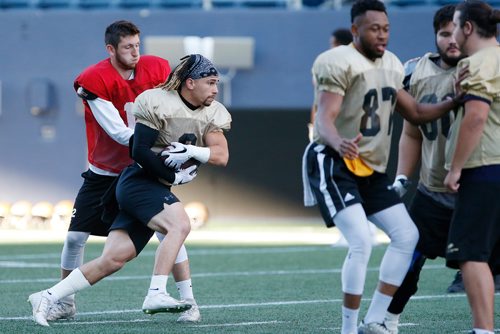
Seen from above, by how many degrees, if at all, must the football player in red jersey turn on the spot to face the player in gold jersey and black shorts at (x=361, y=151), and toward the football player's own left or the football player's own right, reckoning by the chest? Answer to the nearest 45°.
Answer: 0° — they already face them

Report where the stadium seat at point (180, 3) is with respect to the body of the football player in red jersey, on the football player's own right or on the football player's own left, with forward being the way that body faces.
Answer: on the football player's own left

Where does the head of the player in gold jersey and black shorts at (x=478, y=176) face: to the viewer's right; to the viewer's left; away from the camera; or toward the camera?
to the viewer's left

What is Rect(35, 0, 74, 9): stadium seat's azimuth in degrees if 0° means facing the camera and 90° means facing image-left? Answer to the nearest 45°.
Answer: approximately 0°

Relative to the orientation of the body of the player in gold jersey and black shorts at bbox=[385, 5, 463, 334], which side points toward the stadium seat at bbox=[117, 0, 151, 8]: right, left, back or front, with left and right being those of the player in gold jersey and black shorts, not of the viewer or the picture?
back

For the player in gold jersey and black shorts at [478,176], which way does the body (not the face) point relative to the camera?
to the viewer's left

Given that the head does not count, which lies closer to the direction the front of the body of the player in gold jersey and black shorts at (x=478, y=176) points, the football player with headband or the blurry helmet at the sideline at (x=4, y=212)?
the football player with headband

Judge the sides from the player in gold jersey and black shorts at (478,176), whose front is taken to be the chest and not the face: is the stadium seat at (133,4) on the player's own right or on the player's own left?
on the player's own right

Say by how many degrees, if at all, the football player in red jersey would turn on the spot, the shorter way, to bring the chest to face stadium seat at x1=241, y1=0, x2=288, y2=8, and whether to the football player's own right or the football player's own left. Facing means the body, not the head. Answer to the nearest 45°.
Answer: approximately 135° to the football player's own left
